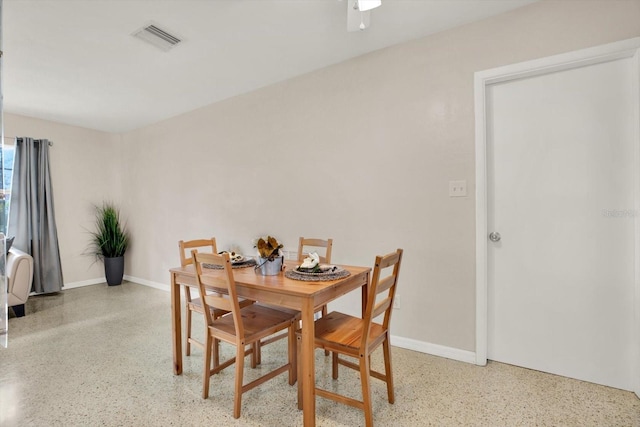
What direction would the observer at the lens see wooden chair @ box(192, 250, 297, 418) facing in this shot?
facing away from the viewer and to the right of the viewer

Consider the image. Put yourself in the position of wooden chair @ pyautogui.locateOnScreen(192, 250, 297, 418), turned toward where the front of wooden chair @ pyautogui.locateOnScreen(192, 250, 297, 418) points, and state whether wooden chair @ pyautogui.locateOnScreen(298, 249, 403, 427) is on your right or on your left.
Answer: on your right

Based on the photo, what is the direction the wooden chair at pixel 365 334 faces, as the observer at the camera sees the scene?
facing away from the viewer and to the left of the viewer

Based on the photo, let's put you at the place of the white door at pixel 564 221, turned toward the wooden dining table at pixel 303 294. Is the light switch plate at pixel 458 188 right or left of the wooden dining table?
right

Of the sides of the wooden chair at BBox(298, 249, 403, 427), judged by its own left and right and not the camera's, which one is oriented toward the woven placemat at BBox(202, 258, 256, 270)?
front

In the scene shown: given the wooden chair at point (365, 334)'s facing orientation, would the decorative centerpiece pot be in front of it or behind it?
in front

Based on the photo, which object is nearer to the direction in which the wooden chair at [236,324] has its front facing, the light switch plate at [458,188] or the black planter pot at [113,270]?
the light switch plate

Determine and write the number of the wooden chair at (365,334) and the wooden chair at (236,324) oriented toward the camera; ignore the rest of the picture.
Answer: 0

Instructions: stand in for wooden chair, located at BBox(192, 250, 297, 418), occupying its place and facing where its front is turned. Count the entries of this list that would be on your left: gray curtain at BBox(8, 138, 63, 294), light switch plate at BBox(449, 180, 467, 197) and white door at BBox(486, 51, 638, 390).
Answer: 1

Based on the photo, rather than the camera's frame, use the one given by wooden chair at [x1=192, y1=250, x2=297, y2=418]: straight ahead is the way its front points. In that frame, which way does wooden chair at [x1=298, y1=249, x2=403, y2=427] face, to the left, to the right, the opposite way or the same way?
to the left

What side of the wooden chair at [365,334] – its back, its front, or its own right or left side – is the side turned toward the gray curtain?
front

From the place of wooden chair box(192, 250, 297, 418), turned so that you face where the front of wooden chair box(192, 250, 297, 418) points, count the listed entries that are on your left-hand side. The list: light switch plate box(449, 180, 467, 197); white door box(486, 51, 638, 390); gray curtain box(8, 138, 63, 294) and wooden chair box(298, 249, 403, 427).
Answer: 1

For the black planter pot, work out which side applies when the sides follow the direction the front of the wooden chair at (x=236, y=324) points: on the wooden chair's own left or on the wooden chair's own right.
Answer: on the wooden chair's own left

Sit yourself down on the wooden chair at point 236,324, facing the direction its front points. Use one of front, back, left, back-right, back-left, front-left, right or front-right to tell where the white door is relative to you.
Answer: front-right

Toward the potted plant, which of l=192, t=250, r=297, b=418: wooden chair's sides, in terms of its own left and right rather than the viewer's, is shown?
left
